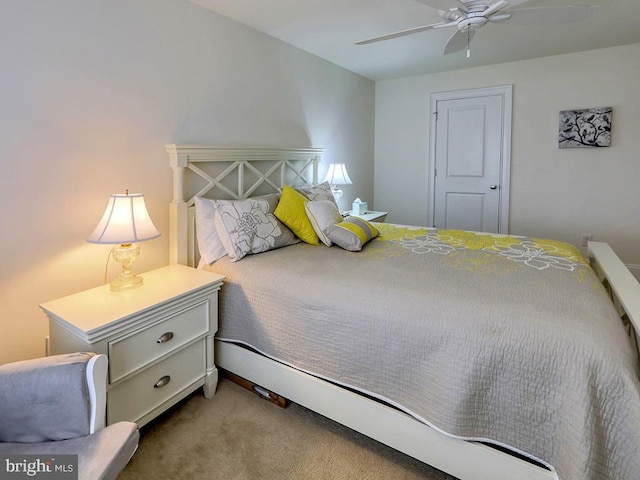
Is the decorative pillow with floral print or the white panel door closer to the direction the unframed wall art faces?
the decorative pillow with floral print

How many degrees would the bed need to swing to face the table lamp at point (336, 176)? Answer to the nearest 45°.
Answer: approximately 135° to its left

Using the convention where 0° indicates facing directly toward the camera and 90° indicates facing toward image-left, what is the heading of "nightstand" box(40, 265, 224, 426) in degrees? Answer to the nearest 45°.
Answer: approximately 315°

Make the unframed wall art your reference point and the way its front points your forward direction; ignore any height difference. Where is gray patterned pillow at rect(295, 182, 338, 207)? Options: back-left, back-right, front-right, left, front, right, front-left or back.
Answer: front-right

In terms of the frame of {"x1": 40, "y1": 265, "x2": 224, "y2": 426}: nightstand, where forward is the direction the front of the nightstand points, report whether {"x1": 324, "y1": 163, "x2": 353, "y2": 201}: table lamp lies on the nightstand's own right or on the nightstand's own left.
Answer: on the nightstand's own left

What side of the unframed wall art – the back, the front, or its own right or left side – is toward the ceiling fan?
front

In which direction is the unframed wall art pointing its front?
toward the camera

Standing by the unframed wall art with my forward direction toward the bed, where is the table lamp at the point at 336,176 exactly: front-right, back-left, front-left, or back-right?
front-right

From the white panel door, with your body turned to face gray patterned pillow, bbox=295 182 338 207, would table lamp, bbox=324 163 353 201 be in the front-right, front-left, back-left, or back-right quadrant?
front-right

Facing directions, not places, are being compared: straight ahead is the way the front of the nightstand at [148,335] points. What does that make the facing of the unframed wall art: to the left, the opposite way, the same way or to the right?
to the right

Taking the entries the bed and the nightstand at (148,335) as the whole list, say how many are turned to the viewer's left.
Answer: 0

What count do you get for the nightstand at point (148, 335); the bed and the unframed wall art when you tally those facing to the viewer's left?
0
